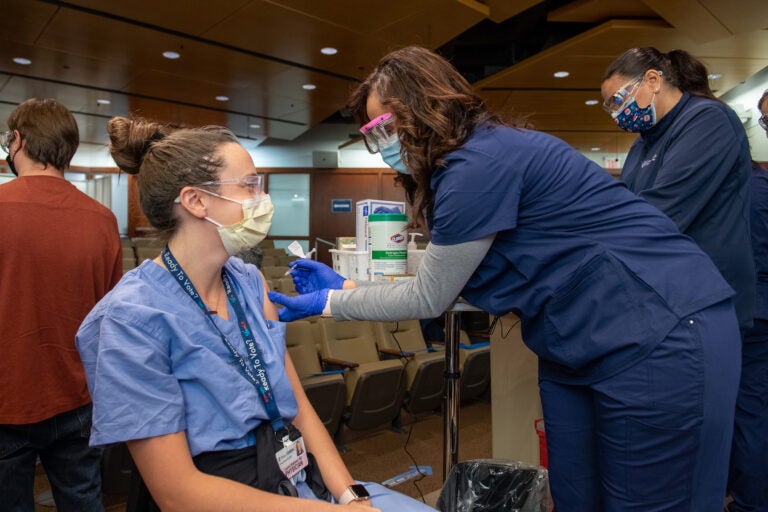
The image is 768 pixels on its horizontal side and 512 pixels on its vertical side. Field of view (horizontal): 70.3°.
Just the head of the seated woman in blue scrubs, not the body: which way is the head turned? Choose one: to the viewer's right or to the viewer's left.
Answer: to the viewer's right

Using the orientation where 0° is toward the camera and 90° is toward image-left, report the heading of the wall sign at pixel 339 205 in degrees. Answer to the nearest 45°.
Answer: approximately 0°

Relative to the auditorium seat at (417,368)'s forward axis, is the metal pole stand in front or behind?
in front

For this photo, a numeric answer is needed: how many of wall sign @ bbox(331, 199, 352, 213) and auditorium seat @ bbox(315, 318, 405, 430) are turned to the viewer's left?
0

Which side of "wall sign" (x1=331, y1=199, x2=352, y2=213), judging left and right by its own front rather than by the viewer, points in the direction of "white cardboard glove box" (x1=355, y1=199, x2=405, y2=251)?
front

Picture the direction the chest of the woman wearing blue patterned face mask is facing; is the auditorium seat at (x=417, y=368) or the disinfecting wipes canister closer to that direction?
the disinfecting wipes canister

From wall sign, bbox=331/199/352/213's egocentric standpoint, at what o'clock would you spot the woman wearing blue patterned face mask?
The woman wearing blue patterned face mask is roughly at 12 o'clock from the wall sign.

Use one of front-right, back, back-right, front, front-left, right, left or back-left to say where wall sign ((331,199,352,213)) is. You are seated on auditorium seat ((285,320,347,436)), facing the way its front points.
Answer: back-left

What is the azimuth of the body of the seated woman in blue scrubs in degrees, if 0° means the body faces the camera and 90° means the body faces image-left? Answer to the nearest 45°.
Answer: approximately 315°
